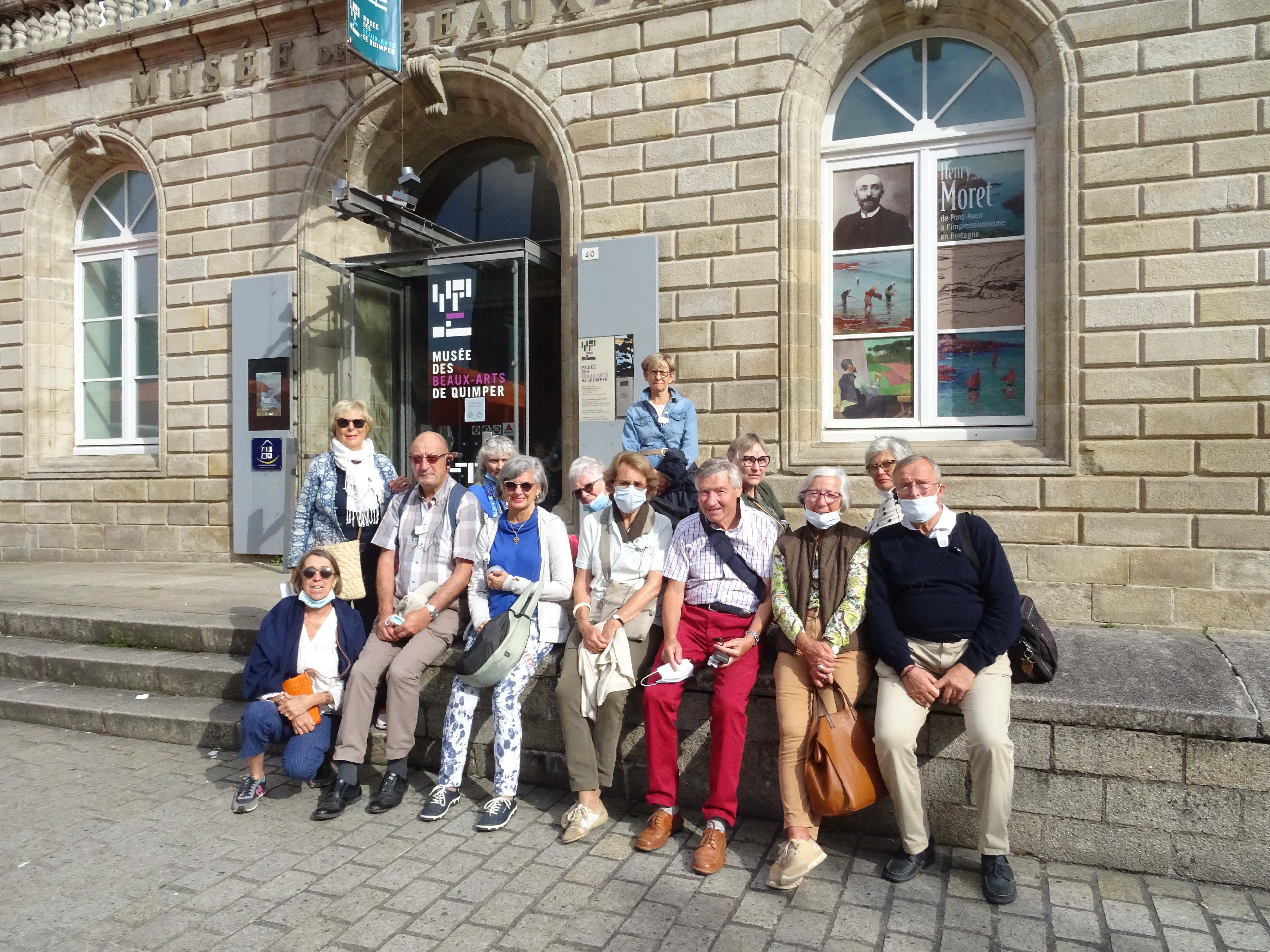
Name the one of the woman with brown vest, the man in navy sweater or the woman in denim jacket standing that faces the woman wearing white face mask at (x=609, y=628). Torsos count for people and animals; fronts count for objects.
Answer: the woman in denim jacket standing

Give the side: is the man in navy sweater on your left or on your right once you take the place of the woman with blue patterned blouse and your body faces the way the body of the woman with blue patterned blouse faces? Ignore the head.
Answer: on your left

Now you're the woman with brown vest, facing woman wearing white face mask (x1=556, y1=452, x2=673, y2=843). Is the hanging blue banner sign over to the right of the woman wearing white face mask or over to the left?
right

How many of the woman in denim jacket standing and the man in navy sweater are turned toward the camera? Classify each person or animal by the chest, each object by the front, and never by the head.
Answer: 2
